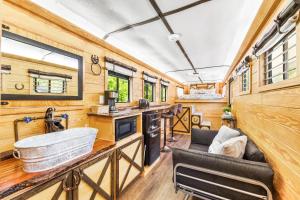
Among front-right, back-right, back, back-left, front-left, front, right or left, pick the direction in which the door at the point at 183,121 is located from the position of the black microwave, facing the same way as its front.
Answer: left

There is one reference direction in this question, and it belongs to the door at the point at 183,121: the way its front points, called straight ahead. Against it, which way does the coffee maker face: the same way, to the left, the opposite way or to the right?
to the left

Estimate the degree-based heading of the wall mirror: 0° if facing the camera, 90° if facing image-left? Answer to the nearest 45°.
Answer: approximately 315°

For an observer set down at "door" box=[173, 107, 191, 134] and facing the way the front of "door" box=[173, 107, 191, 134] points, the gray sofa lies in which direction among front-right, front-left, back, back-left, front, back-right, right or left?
front

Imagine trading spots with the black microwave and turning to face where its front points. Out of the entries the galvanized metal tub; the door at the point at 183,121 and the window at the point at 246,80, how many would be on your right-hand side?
1

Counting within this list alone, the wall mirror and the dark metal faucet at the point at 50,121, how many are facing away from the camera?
0

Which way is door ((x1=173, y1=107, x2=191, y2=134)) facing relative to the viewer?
toward the camera

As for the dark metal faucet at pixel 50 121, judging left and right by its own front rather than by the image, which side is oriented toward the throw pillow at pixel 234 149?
front

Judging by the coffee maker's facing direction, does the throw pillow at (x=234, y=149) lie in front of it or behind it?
in front

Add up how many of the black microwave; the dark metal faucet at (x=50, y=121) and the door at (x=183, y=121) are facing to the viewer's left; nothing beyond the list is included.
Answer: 0
